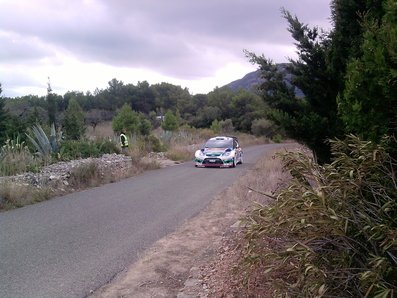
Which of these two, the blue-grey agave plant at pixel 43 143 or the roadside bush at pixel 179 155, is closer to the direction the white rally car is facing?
the blue-grey agave plant

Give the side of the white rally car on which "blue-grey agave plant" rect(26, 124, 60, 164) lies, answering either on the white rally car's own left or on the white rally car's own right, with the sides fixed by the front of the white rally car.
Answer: on the white rally car's own right

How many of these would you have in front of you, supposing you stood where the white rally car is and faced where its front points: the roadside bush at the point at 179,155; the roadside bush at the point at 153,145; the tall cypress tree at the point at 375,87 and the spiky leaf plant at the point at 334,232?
2

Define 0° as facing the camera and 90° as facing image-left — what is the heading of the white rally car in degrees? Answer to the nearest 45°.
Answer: approximately 0°

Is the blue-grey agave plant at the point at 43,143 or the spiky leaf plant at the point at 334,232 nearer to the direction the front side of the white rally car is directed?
the spiky leaf plant

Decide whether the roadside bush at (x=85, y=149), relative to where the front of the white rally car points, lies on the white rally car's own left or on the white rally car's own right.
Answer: on the white rally car's own right

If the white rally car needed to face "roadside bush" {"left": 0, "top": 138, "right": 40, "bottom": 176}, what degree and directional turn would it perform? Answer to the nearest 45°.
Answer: approximately 45° to its right

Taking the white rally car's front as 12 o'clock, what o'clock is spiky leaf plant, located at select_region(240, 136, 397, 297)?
The spiky leaf plant is roughly at 12 o'clock from the white rally car.

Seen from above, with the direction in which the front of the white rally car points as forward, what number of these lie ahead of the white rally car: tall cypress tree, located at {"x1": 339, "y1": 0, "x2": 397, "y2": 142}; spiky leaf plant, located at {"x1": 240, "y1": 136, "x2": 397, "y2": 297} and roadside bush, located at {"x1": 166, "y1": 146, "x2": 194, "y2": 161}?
2
